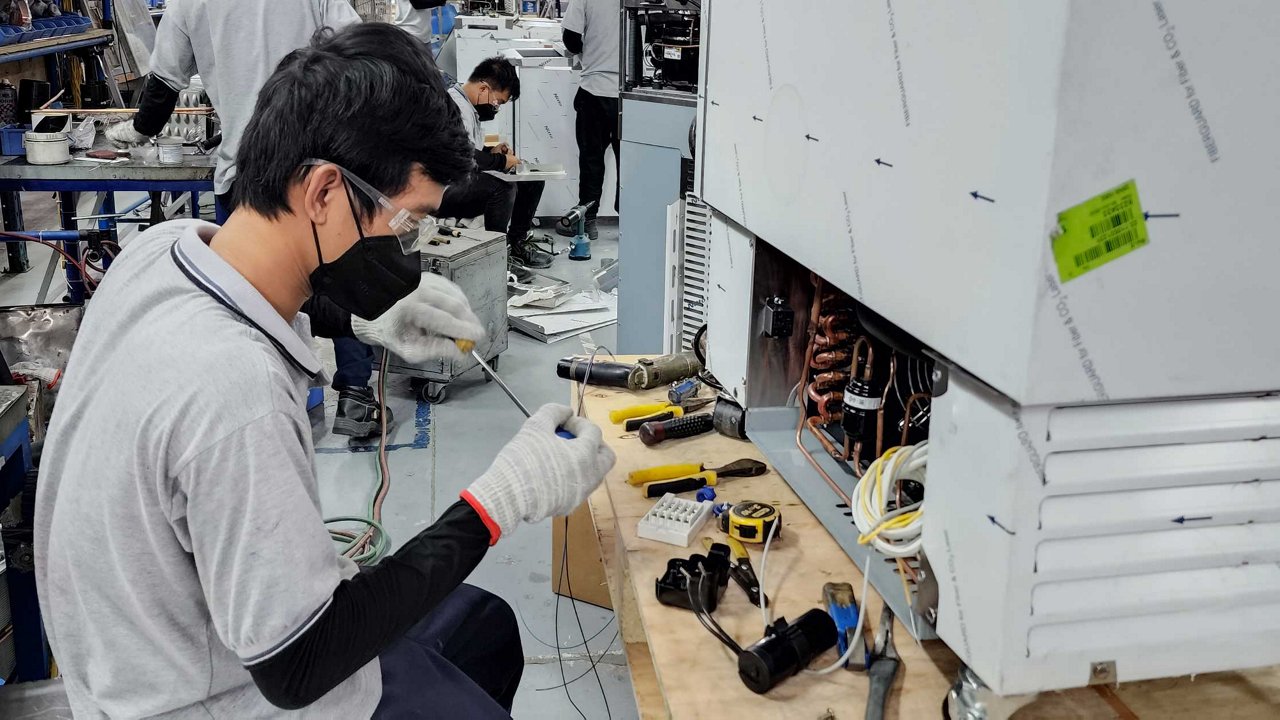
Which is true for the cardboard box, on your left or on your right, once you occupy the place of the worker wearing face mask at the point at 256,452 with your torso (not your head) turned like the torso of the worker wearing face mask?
on your left

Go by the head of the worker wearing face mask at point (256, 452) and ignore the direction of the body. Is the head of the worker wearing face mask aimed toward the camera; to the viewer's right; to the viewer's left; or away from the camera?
to the viewer's right

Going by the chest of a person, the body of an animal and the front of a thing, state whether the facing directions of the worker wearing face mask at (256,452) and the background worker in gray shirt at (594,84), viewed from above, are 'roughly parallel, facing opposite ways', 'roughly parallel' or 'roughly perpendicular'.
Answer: roughly perpendicular

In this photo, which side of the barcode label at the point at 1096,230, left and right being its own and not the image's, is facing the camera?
front

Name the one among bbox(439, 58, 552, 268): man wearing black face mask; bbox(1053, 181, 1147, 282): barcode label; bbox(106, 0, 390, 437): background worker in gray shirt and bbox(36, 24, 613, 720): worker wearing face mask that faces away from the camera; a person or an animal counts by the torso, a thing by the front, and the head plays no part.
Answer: the background worker in gray shirt

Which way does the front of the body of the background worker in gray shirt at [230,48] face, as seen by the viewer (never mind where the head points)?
away from the camera

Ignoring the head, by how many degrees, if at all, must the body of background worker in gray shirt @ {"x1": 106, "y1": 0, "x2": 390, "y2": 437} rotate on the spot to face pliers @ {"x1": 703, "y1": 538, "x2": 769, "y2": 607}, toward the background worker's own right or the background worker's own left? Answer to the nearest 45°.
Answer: approximately 180°

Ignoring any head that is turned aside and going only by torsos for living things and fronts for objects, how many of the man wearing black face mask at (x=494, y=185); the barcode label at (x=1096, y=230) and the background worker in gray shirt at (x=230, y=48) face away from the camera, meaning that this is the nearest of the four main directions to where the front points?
1
